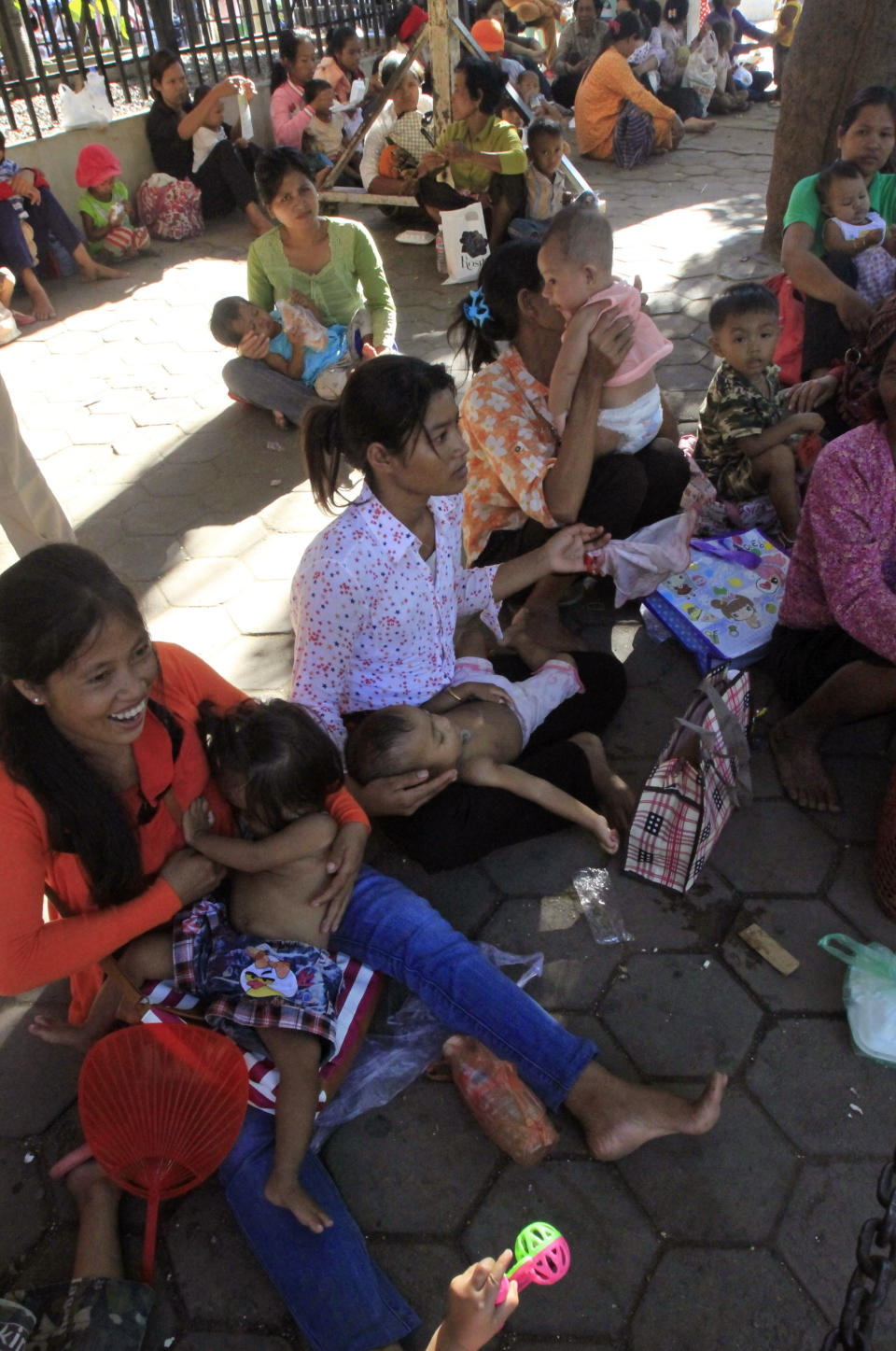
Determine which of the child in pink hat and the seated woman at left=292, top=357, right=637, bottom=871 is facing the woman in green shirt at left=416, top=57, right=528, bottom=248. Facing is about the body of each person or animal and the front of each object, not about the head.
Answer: the child in pink hat

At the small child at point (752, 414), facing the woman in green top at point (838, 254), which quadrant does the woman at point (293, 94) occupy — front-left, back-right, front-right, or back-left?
front-left

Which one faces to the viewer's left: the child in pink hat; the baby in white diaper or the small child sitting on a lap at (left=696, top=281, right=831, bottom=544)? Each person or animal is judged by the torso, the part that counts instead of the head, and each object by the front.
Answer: the baby in white diaper

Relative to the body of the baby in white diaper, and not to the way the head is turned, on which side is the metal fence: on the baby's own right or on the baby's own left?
on the baby's own right

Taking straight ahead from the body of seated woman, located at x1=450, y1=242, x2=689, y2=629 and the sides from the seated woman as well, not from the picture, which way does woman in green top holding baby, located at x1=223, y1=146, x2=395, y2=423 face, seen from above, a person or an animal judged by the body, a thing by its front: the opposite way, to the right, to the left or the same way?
to the right

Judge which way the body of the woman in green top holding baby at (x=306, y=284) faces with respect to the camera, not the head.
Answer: toward the camera

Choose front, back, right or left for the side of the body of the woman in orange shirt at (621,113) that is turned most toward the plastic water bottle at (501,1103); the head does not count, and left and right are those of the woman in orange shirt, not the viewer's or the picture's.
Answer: right

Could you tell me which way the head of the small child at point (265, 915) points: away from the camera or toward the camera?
away from the camera

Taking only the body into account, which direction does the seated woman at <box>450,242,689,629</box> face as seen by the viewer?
to the viewer's right

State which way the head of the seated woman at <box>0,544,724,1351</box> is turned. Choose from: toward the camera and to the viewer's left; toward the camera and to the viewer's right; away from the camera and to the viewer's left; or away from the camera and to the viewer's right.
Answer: toward the camera and to the viewer's right

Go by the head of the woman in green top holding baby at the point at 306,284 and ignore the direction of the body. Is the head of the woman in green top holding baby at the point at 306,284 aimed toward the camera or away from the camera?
toward the camera

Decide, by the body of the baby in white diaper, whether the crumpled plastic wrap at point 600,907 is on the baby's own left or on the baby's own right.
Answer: on the baby's own left

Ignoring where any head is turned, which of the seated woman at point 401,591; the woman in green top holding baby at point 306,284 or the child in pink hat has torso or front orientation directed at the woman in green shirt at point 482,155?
the child in pink hat

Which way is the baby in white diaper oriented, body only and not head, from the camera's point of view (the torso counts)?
to the viewer's left

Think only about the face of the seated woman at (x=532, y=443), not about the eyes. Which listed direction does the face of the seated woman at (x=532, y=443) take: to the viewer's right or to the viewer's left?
to the viewer's right

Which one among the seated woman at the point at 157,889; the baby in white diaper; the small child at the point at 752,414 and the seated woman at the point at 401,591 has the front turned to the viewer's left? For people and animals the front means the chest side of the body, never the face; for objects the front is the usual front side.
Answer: the baby in white diaper

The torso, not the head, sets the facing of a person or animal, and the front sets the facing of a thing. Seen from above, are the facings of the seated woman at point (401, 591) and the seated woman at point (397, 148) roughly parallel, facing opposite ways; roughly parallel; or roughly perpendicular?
roughly parallel

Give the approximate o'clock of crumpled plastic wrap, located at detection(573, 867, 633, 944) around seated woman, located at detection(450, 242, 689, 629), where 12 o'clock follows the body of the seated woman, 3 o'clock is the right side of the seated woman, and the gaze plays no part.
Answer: The crumpled plastic wrap is roughly at 3 o'clock from the seated woman.
